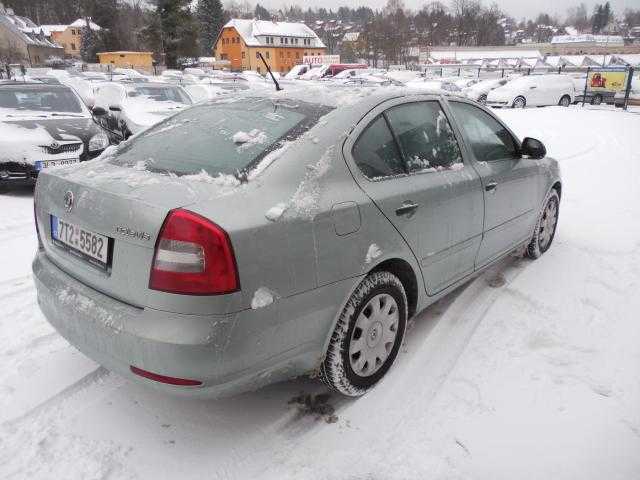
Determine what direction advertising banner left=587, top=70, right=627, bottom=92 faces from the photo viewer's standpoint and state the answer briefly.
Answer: facing the viewer

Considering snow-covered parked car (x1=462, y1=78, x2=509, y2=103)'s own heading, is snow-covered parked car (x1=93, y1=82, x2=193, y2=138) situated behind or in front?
in front

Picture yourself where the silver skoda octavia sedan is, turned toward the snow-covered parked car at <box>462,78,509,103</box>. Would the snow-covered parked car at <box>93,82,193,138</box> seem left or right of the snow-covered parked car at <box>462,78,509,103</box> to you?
left

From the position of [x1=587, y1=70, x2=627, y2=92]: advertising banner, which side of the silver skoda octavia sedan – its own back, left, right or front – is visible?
front

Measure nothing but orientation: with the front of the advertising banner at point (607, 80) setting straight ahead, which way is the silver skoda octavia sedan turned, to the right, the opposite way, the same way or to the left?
the opposite way

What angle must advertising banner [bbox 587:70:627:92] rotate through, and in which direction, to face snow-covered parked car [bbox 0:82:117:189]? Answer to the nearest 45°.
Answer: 0° — it already faces it

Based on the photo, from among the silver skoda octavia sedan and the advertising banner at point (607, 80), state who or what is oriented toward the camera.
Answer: the advertising banner

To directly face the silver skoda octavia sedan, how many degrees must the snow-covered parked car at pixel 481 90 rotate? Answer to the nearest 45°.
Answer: approximately 45° to its left

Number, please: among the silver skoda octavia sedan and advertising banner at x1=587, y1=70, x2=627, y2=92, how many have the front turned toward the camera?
1

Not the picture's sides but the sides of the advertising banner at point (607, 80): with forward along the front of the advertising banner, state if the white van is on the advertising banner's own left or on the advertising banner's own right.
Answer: on the advertising banner's own right

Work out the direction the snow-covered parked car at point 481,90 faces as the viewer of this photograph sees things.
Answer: facing the viewer and to the left of the viewer

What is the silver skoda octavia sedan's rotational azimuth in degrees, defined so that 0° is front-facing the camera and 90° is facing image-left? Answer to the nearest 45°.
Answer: approximately 225°

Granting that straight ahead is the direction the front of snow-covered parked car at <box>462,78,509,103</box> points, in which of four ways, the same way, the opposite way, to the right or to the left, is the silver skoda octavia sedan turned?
the opposite way

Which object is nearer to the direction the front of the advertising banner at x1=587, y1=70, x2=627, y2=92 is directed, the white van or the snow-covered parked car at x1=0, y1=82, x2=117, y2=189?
the snow-covered parked car

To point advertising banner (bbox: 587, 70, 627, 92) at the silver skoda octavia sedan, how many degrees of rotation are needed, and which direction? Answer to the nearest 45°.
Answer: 0° — it already faces it
